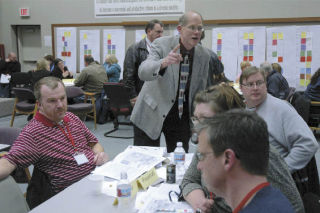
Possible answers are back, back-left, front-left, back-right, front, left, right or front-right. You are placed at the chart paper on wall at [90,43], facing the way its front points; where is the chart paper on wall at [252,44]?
front-left

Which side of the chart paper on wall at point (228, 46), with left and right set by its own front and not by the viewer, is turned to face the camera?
front

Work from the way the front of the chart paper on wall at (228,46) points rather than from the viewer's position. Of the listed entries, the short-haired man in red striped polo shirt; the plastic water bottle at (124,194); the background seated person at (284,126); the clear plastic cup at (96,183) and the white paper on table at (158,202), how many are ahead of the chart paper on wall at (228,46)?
5

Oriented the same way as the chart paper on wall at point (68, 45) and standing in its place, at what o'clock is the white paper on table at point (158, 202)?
The white paper on table is roughly at 12 o'clock from the chart paper on wall.

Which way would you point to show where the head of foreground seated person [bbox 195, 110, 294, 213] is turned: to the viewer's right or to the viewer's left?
to the viewer's left

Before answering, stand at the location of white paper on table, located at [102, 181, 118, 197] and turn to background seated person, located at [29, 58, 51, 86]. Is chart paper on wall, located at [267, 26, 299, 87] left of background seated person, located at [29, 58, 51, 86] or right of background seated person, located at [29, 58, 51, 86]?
right

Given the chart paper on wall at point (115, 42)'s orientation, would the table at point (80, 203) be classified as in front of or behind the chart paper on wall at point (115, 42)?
in front

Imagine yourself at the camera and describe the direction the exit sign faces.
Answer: facing the viewer

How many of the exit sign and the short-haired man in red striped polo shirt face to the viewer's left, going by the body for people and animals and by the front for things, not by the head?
0

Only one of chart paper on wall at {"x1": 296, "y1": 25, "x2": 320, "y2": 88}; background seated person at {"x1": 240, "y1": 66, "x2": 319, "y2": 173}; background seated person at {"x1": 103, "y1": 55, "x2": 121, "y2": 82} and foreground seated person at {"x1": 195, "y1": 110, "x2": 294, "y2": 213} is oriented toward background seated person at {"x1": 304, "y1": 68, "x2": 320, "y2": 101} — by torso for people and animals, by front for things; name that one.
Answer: the chart paper on wall

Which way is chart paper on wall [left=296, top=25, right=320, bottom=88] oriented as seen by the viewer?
toward the camera

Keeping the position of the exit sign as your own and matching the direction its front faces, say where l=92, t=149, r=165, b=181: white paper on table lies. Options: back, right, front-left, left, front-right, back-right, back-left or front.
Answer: front

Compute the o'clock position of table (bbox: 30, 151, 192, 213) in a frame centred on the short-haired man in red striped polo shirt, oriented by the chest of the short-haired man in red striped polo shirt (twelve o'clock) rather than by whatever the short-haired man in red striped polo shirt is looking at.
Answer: The table is roughly at 11 o'clock from the short-haired man in red striped polo shirt.

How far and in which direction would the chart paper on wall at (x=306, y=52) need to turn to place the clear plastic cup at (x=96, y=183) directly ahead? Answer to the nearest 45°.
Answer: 0° — it already faces it

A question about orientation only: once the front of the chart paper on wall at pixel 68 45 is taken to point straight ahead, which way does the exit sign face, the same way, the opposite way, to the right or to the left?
the same way

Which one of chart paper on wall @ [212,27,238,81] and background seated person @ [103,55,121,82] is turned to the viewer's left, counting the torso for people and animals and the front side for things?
the background seated person
